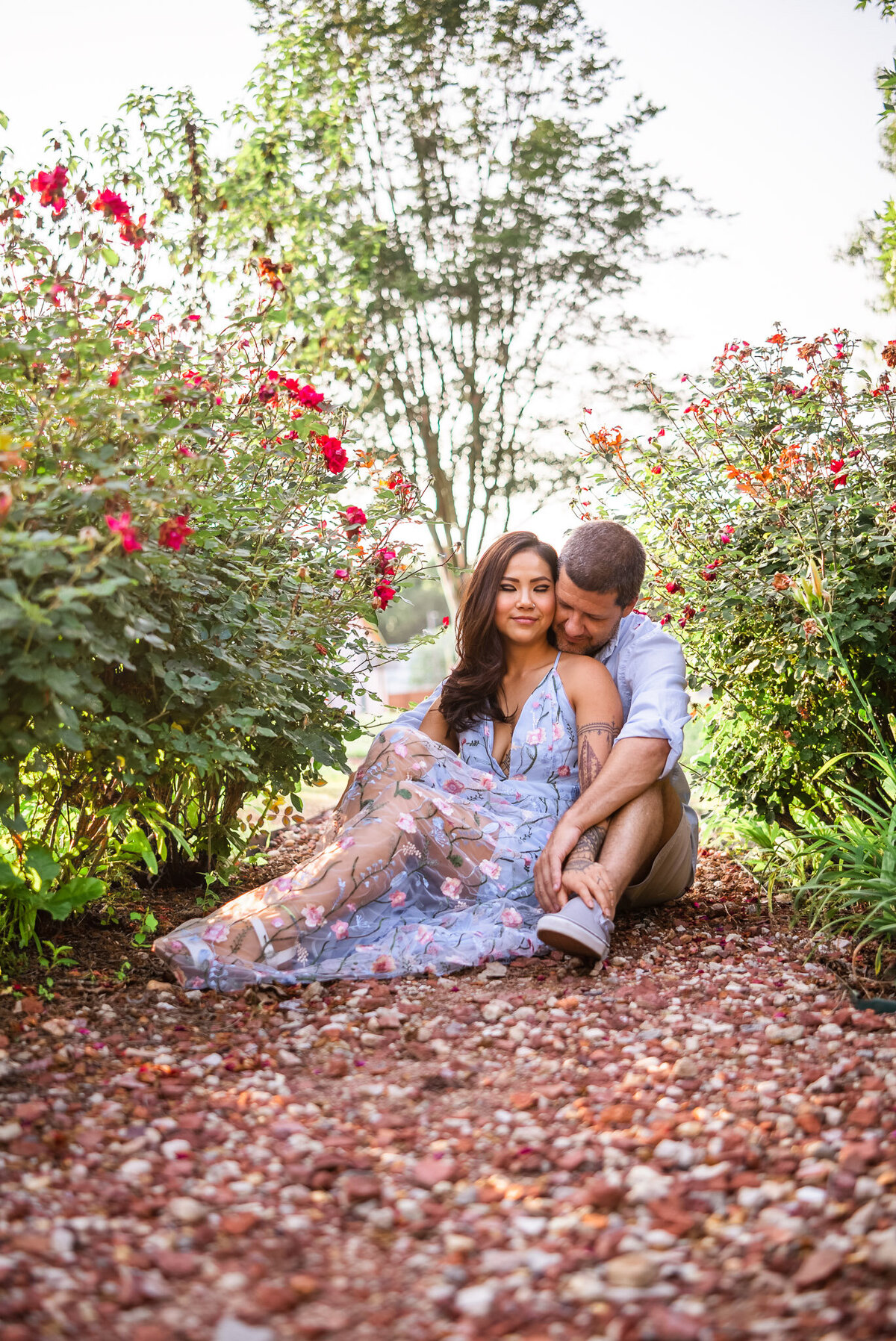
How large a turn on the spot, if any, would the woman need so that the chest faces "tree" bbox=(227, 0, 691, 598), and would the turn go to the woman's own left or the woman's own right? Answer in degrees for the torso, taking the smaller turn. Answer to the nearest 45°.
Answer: approximately 135° to the woman's own right

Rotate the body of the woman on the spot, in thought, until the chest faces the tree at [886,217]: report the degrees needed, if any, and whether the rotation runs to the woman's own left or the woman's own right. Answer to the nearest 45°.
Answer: approximately 180°

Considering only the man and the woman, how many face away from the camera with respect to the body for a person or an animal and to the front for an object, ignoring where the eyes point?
0

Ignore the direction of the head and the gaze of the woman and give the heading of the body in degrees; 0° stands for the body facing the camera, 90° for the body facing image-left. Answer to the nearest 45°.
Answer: approximately 45°

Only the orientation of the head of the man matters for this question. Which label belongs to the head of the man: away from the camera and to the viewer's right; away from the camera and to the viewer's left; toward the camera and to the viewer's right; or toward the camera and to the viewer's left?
toward the camera and to the viewer's left
